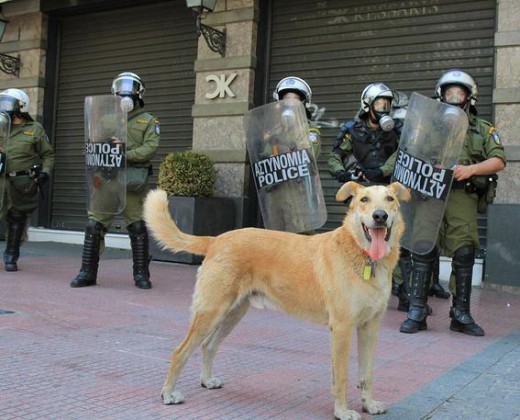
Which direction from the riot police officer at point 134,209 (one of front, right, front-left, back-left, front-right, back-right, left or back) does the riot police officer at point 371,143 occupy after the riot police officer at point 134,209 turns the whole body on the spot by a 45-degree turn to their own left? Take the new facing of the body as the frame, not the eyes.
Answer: front-left

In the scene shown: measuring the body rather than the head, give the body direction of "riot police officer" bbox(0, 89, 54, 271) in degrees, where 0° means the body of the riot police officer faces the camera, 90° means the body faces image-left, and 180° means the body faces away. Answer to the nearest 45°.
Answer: approximately 45°

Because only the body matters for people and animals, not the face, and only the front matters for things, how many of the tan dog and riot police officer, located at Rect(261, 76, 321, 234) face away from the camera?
0

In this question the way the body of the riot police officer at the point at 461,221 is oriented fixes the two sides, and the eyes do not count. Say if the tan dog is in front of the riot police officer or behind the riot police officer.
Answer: in front

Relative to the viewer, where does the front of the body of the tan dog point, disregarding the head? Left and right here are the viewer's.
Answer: facing the viewer and to the right of the viewer

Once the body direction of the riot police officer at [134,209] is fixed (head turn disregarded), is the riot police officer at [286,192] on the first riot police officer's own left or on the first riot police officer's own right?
on the first riot police officer's own left

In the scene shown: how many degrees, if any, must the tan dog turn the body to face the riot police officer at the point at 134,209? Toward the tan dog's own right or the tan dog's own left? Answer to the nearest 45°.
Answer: approximately 180°

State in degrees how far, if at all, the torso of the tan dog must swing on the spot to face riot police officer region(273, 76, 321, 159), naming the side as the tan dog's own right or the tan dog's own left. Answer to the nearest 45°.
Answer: approximately 135° to the tan dog's own left

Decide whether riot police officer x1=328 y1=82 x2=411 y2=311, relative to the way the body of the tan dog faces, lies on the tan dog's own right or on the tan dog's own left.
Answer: on the tan dog's own left

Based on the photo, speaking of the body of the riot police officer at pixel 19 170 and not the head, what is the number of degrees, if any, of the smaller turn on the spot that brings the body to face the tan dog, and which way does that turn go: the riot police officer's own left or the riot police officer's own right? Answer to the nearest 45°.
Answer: approximately 45° to the riot police officer's own left

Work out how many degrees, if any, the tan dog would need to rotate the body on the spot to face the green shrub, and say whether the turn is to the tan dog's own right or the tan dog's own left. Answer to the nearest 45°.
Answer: approximately 135° to the tan dog's own left

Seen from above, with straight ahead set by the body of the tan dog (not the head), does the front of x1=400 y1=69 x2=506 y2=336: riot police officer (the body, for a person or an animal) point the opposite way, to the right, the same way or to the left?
to the right
